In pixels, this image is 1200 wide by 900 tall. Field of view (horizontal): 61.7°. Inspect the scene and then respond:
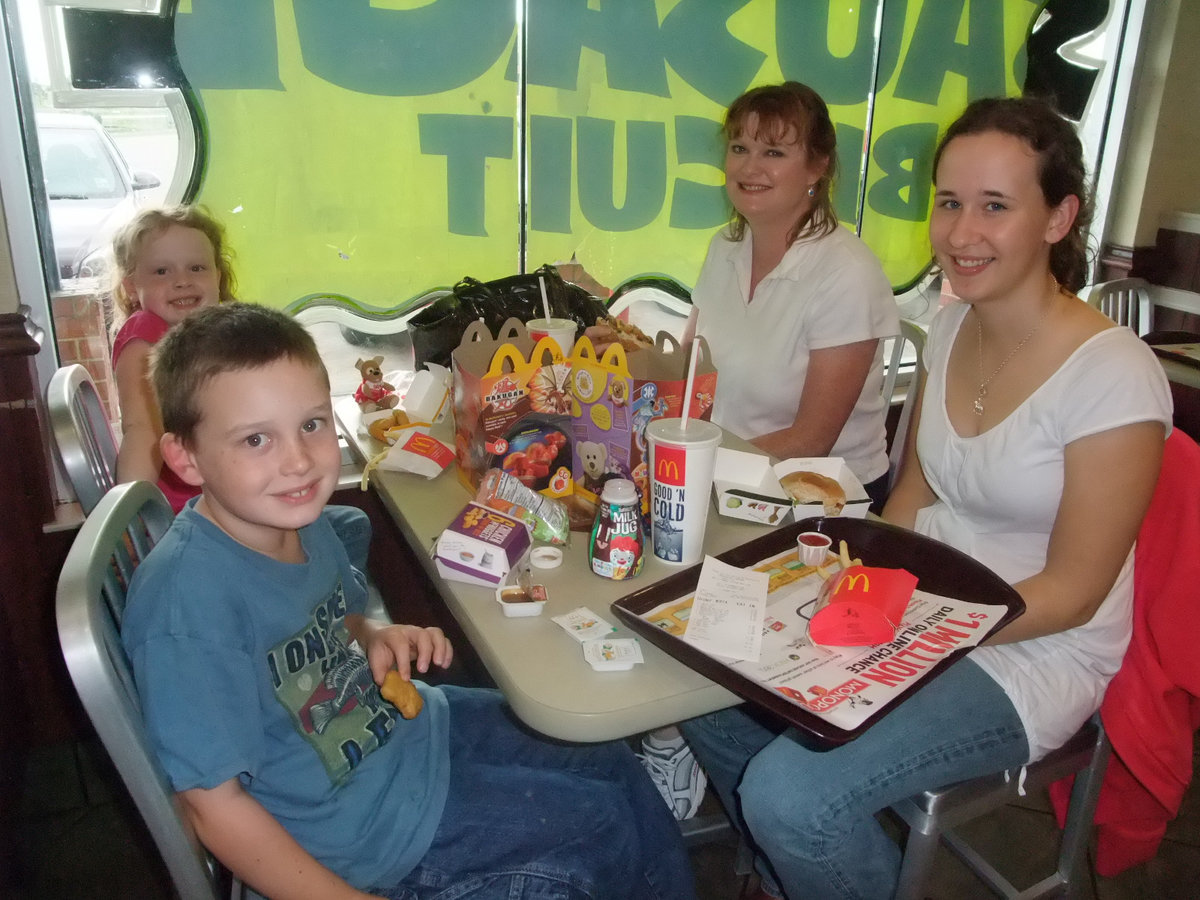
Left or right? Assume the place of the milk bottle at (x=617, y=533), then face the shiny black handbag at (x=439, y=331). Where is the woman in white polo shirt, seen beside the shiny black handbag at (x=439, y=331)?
right

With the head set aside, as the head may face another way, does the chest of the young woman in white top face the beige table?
yes

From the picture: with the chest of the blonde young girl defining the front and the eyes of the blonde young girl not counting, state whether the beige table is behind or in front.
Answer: in front

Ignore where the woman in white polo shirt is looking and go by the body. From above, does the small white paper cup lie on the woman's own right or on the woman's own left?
on the woman's own left

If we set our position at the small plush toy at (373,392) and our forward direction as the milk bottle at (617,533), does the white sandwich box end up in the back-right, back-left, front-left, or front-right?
front-left

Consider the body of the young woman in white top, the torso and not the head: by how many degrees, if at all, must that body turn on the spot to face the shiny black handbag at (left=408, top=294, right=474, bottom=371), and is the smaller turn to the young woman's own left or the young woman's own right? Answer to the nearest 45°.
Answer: approximately 45° to the young woman's own right

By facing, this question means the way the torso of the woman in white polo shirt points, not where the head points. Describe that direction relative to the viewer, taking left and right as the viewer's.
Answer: facing the viewer and to the left of the viewer

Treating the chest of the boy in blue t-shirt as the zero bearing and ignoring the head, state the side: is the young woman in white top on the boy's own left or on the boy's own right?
on the boy's own left

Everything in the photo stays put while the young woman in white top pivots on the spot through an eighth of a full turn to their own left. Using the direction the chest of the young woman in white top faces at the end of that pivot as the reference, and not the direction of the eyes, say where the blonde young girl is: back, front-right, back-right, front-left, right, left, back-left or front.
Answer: right

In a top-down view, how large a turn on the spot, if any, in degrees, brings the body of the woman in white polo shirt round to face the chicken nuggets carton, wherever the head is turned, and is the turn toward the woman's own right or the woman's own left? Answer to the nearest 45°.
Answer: approximately 45° to the woman's own left

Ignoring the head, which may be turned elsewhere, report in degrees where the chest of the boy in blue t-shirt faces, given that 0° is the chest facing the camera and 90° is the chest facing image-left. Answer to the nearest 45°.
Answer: approximately 315°

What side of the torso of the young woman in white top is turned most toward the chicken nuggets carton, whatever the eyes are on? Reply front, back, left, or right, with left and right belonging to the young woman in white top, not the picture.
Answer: front

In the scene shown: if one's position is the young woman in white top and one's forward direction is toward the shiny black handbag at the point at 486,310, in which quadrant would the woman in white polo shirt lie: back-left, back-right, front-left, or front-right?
front-right

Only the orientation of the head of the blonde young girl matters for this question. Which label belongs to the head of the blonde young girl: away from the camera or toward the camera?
toward the camera

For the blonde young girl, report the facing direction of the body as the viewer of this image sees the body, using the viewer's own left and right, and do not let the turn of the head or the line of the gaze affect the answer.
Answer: facing the viewer and to the right of the viewer

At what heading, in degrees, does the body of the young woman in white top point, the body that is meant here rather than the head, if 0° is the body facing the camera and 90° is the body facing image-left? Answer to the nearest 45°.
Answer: approximately 45°
